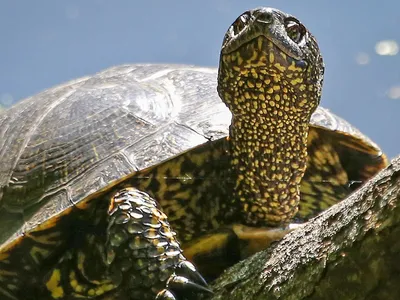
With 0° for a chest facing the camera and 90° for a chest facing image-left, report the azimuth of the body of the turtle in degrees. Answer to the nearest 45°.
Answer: approximately 315°
